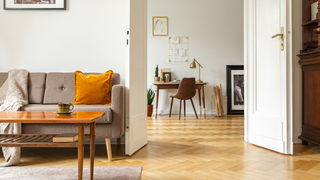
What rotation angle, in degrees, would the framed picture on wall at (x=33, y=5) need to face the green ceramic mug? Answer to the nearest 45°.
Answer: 0° — it already faces it

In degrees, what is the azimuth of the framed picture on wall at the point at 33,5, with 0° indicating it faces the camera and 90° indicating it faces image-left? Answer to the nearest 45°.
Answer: approximately 0°

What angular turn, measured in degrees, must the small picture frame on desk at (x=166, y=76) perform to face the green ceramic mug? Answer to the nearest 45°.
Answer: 0° — it already faces it

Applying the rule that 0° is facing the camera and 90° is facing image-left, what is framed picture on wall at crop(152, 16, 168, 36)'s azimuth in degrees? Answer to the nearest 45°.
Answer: approximately 0°

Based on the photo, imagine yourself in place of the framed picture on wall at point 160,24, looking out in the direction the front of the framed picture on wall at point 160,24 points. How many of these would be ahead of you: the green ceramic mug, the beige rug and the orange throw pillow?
3

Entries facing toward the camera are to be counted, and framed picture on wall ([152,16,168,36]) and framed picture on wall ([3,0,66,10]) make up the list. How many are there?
2

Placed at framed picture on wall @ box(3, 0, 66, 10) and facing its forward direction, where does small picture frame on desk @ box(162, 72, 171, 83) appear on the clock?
The small picture frame on desk is roughly at 8 o'clock from the framed picture on wall.
